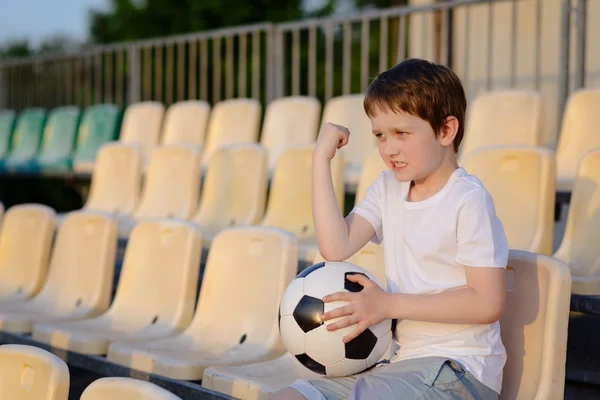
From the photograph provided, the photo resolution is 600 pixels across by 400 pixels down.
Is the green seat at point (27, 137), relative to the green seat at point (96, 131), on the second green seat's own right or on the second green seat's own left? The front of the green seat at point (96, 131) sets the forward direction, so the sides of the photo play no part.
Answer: on the second green seat's own right

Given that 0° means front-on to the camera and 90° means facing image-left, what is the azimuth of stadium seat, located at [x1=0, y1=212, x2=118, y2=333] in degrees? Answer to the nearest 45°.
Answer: approximately 45°

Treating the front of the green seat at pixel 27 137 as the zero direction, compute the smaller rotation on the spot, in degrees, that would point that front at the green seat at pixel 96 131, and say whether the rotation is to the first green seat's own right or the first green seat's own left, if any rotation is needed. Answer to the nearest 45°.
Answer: approximately 90° to the first green seat's own left

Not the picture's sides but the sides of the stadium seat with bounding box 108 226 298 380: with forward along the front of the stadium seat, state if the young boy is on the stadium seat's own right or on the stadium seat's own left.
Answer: on the stadium seat's own left

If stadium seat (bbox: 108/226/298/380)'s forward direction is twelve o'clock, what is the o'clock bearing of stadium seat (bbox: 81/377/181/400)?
stadium seat (bbox: 81/377/181/400) is roughly at 11 o'clock from stadium seat (bbox: 108/226/298/380).

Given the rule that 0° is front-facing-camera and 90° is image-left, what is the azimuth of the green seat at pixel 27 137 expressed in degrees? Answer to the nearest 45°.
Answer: approximately 45°

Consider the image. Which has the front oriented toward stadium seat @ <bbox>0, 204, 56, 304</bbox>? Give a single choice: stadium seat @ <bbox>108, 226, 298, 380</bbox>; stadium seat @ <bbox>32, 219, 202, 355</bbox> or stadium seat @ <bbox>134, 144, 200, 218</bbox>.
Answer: stadium seat @ <bbox>134, 144, 200, 218</bbox>

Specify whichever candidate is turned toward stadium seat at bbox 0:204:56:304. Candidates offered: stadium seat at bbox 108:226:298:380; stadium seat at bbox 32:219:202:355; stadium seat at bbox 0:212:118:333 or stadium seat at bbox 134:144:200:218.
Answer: stadium seat at bbox 134:144:200:218
